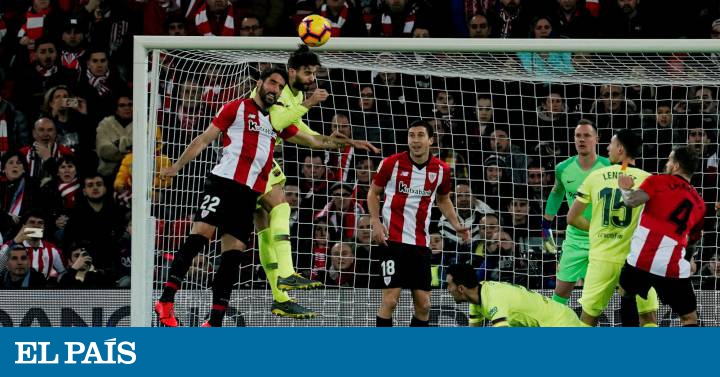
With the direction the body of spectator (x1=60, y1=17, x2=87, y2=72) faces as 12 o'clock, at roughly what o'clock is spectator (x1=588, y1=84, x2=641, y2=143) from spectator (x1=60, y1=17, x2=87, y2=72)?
spectator (x1=588, y1=84, x2=641, y2=143) is roughly at 10 o'clock from spectator (x1=60, y1=17, x2=87, y2=72).

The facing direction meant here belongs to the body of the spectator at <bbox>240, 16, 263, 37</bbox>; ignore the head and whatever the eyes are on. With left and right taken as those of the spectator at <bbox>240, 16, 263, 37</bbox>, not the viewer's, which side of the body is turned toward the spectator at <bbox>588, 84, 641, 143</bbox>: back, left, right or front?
left
